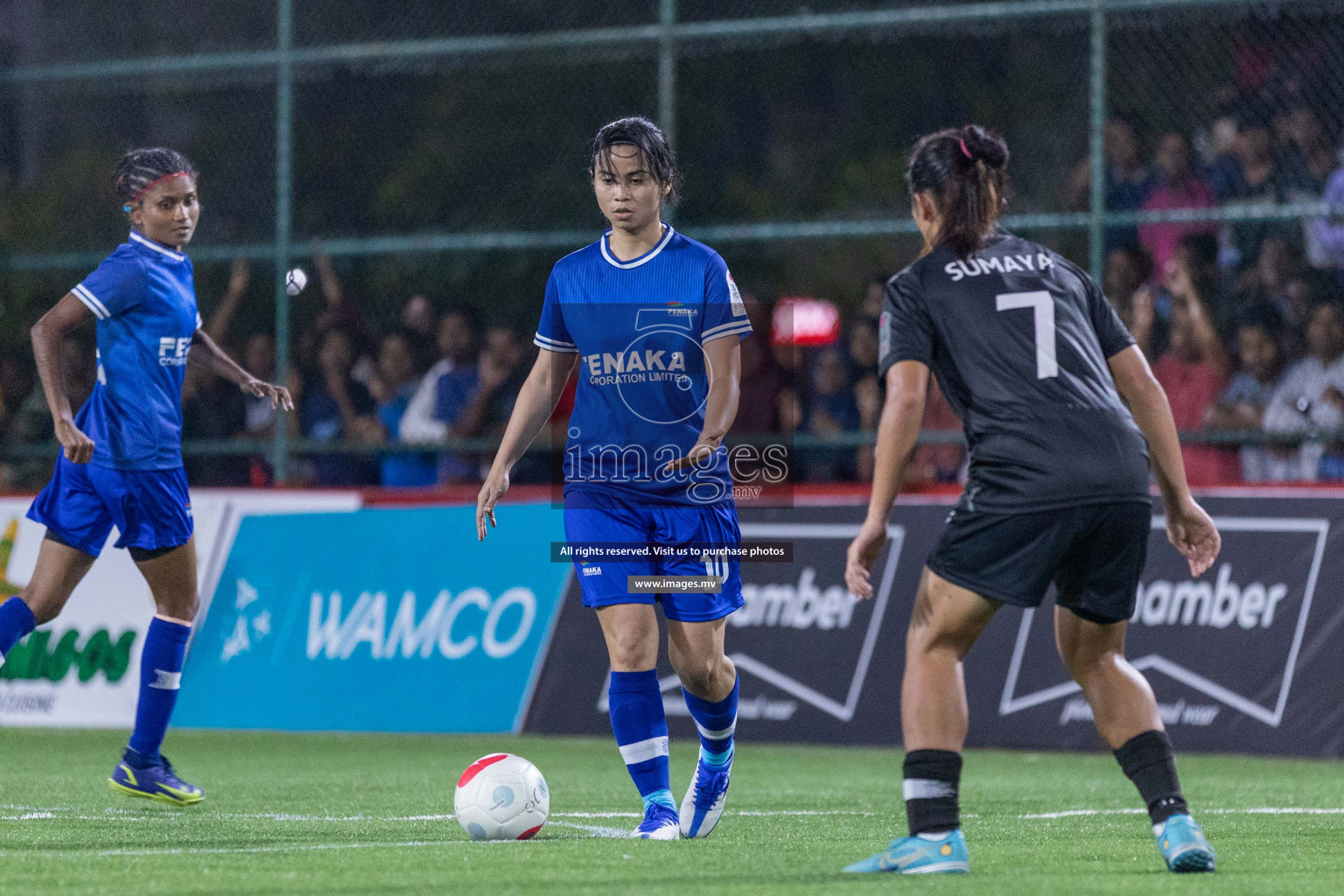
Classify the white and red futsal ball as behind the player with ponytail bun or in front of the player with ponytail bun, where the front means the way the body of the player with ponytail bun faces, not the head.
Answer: in front

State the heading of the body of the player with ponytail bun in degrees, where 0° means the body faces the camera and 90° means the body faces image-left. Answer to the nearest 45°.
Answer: approximately 135°

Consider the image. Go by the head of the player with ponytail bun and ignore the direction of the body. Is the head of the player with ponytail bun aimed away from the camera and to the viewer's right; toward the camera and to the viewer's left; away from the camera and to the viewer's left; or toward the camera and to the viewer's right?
away from the camera and to the viewer's left
